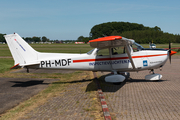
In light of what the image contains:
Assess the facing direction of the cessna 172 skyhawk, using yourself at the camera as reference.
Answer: facing to the right of the viewer
